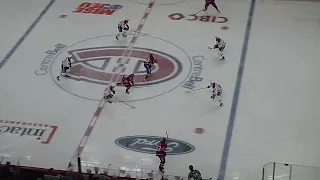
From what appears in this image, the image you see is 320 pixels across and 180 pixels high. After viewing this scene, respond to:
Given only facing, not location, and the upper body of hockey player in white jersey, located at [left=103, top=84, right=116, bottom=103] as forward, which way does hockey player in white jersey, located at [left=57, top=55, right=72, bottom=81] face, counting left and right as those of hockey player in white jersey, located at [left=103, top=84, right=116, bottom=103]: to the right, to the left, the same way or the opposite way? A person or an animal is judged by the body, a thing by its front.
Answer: the same way

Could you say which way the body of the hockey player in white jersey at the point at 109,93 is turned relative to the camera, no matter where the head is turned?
to the viewer's right

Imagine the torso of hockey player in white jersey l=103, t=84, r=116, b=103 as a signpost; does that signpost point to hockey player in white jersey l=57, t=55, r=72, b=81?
no

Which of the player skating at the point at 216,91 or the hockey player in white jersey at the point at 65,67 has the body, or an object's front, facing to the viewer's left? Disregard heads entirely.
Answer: the player skating

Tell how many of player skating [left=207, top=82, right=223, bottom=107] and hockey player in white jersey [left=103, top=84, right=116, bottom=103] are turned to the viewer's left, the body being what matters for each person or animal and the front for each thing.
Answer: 1

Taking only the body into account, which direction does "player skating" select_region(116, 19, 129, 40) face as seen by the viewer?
to the viewer's right

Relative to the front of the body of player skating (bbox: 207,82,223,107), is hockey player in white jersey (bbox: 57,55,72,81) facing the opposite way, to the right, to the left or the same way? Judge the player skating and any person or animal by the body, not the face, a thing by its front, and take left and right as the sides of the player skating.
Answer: the opposite way

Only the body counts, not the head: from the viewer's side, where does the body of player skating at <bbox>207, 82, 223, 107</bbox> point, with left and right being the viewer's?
facing to the left of the viewer

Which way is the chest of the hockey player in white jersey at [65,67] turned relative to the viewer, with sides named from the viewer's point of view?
facing to the right of the viewer

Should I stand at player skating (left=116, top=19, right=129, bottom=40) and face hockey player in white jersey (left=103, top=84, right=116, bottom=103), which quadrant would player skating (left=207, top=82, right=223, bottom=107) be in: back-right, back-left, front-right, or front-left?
front-left
